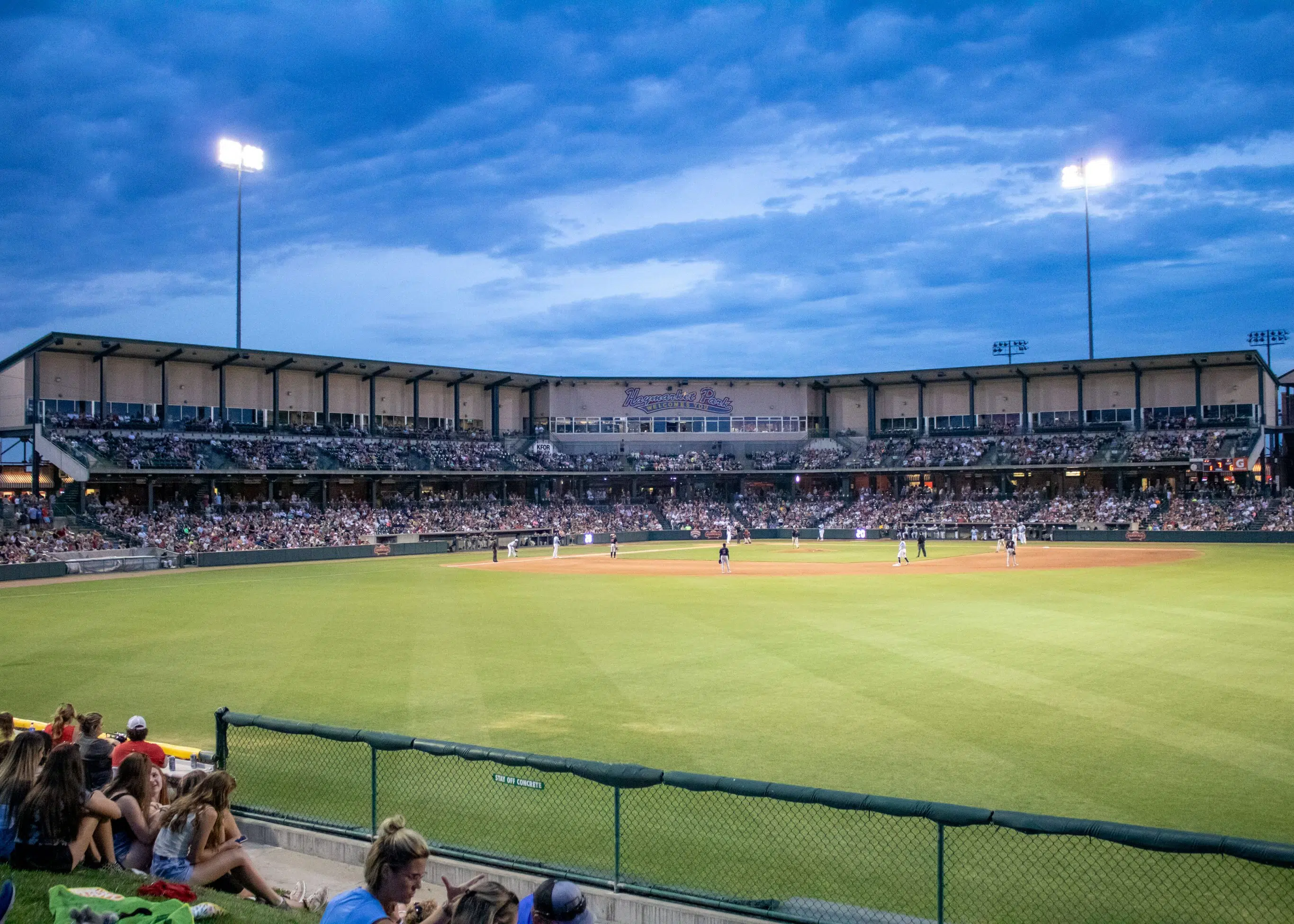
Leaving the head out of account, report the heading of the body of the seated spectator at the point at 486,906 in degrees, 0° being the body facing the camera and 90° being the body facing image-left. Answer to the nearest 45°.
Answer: approximately 225°

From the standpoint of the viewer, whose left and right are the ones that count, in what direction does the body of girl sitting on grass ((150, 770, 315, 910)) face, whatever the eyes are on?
facing to the right of the viewer

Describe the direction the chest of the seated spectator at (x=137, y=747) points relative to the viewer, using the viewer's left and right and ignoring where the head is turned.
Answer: facing away from the viewer

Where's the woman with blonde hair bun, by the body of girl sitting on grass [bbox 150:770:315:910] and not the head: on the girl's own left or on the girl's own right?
on the girl's own right

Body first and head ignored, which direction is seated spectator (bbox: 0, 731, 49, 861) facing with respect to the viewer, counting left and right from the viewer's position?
facing away from the viewer and to the right of the viewer

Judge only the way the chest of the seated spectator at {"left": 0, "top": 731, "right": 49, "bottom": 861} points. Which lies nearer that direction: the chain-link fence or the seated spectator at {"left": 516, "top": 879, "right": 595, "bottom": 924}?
the chain-link fence

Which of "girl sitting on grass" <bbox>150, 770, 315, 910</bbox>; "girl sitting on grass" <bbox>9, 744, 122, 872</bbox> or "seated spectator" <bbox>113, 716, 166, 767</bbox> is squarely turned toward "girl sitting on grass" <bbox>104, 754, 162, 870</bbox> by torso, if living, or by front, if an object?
"girl sitting on grass" <bbox>9, 744, 122, 872</bbox>

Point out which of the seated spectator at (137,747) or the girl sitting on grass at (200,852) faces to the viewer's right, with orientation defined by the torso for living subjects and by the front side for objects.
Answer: the girl sitting on grass

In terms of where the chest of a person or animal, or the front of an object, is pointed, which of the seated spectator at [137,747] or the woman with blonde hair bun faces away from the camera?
the seated spectator
